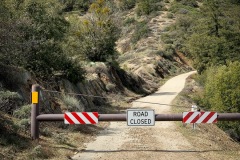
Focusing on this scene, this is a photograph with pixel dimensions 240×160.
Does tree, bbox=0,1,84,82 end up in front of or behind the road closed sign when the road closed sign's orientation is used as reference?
behind

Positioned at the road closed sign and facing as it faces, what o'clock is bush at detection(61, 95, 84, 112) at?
The bush is roughly at 5 o'clock from the road closed sign.

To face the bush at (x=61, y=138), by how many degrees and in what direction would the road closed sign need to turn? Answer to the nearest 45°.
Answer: approximately 90° to its right

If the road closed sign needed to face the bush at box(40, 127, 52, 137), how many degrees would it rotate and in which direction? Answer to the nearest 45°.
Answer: approximately 90° to its right

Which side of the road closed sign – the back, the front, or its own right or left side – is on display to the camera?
front

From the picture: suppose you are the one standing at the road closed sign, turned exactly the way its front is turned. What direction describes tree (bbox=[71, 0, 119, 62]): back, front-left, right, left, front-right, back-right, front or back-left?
back

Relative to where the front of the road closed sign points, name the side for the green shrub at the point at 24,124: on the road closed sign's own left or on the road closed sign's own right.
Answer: on the road closed sign's own right

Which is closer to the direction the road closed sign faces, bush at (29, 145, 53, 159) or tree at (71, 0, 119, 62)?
the bush

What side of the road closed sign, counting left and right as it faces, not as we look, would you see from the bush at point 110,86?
back

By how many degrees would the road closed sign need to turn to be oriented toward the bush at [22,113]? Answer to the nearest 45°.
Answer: approximately 90° to its right

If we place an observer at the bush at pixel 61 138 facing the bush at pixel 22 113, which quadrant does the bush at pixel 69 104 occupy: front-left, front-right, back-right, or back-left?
front-right
